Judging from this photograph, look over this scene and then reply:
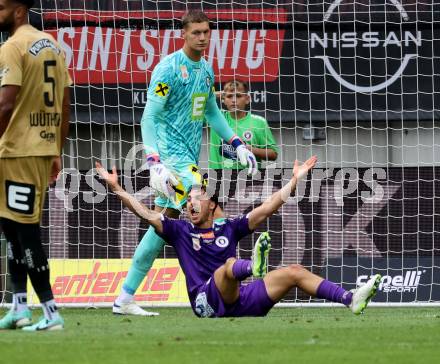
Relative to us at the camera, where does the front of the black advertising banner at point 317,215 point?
facing the viewer

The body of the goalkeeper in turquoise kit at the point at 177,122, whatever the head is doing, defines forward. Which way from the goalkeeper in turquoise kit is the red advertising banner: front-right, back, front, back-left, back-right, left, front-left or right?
back-left

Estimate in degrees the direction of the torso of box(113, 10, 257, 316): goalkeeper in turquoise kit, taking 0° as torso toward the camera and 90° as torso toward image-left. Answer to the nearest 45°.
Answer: approximately 315°

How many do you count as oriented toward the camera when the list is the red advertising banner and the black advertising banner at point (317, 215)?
2

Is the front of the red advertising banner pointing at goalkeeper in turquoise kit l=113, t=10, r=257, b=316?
yes

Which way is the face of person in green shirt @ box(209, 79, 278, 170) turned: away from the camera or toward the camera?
toward the camera

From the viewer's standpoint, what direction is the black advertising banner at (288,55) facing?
toward the camera

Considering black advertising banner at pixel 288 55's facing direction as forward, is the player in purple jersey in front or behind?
in front
